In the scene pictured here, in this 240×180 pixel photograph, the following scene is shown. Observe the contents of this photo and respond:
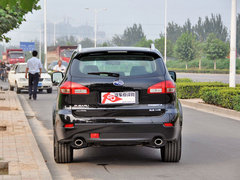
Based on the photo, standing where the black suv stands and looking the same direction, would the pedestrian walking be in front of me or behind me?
in front

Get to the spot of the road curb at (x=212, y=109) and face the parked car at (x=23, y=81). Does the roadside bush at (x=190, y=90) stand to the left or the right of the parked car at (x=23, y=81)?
right

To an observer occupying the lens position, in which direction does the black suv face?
facing away from the viewer

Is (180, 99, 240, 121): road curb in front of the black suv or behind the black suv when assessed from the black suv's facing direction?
in front

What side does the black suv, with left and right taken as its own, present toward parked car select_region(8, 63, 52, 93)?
front

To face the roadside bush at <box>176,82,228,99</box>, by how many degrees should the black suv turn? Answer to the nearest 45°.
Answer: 0° — it already faces it
